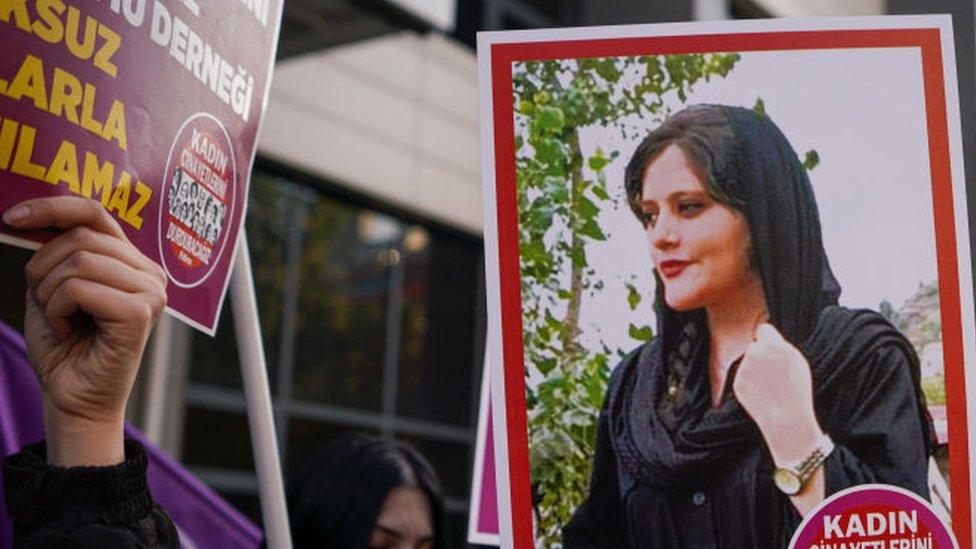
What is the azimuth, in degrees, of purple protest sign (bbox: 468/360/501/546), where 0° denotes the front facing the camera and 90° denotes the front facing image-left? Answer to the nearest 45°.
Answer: approximately 0°

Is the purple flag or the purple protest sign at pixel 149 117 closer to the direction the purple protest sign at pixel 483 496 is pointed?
the purple protest sign

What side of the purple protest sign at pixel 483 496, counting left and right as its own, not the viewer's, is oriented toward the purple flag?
right

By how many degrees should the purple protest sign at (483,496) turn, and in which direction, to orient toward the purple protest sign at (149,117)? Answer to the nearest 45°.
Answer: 0° — it already faces it
